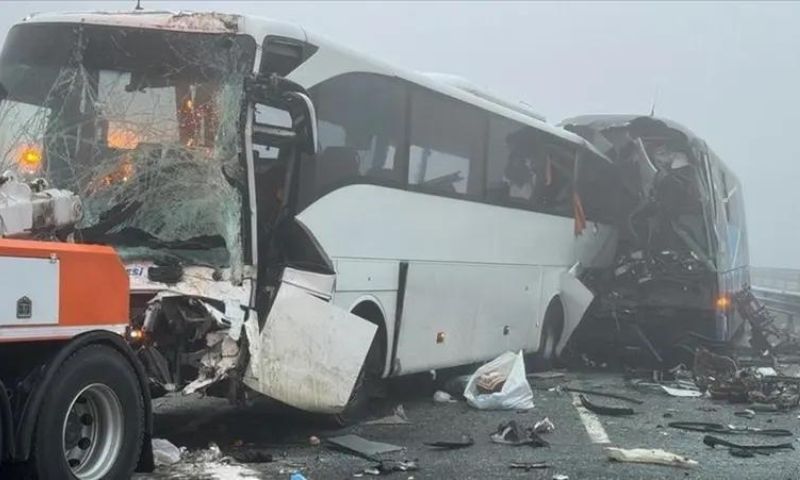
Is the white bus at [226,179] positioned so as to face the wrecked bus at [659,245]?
no

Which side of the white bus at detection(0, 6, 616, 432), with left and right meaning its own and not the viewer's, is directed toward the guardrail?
back

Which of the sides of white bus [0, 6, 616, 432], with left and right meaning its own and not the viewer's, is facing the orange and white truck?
front

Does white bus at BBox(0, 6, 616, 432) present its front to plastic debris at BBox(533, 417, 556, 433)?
no

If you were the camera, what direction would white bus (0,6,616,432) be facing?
facing the viewer and to the left of the viewer

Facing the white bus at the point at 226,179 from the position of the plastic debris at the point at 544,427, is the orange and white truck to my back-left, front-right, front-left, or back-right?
front-left

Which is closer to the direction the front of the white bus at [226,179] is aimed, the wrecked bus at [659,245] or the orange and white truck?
the orange and white truck

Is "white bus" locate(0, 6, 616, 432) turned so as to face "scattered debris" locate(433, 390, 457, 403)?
no
